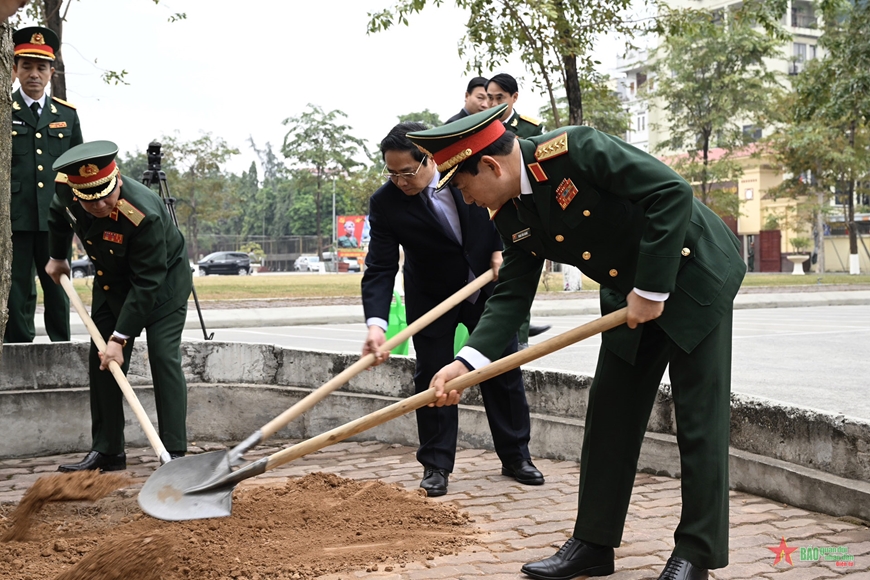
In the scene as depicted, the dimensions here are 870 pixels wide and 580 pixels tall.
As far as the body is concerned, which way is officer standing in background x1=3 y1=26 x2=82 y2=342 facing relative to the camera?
toward the camera

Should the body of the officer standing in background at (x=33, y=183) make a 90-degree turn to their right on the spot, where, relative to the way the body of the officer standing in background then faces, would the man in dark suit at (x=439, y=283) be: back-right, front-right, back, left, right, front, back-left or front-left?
back-left

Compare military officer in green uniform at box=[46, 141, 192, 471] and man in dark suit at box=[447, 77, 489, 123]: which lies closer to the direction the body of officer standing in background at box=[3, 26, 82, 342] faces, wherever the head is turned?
the military officer in green uniform

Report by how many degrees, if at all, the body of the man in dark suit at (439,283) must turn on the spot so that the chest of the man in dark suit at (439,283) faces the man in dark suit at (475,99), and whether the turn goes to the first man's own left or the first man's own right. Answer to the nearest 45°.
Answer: approximately 180°

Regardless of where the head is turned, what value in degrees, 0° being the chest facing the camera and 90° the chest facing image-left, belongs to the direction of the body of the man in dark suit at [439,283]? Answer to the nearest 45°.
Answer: approximately 0°

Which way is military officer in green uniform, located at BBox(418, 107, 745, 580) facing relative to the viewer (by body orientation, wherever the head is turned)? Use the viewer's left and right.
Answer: facing the viewer and to the left of the viewer

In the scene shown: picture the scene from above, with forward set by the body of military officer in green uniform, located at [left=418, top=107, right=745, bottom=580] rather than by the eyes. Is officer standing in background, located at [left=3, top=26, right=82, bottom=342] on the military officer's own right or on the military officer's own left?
on the military officer's own right

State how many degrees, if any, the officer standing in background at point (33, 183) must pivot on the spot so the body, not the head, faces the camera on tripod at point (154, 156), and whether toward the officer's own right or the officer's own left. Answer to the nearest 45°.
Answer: approximately 135° to the officer's own left
